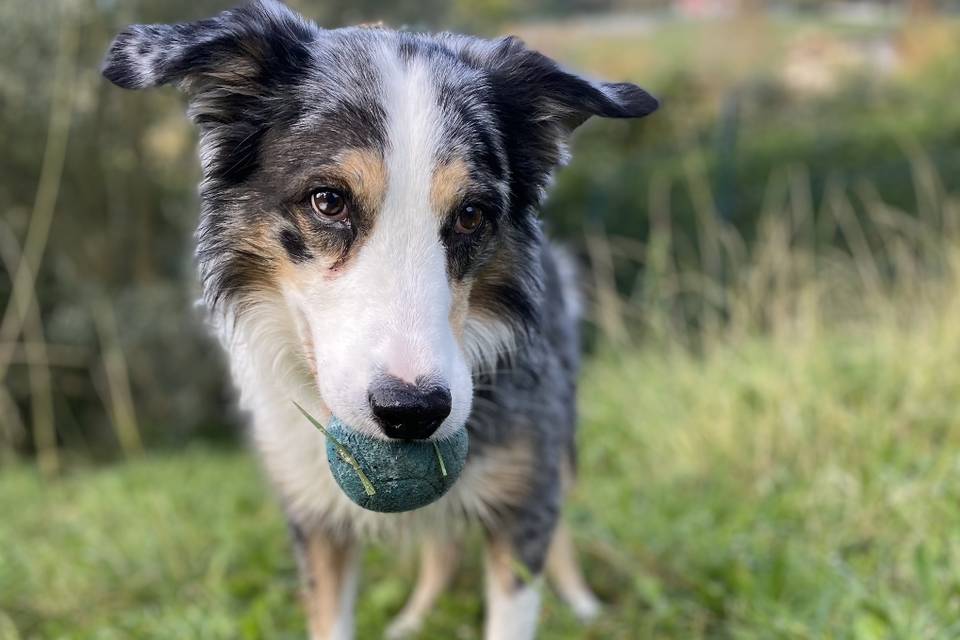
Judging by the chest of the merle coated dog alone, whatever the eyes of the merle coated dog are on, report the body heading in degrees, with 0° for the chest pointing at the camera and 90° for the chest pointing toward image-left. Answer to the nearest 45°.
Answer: approximately 0°
